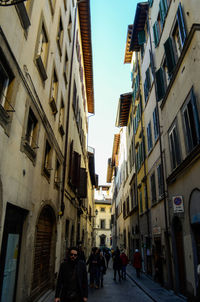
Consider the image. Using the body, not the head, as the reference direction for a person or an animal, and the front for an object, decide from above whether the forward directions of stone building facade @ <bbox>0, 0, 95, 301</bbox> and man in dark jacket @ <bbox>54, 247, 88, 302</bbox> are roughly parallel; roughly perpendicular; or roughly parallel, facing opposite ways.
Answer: roughly perpendicular

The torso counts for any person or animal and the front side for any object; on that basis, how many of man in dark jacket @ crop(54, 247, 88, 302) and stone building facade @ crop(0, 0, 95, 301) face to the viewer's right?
1

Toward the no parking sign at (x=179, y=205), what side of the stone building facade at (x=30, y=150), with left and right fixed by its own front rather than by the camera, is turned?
front

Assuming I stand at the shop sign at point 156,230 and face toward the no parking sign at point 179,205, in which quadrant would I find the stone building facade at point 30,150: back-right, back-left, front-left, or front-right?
front-right

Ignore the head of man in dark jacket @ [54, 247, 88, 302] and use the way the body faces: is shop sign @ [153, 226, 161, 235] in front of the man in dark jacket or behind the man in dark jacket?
behind

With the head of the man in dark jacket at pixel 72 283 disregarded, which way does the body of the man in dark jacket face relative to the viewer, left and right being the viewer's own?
facing the viewer

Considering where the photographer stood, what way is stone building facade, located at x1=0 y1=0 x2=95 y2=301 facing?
facing to the right of the viewer

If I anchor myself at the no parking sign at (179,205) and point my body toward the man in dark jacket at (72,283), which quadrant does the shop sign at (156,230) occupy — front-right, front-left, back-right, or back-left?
back-right
